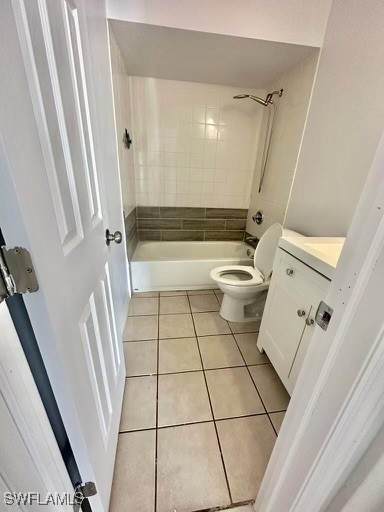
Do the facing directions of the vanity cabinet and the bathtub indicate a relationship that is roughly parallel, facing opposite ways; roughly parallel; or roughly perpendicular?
roughly perpendicular

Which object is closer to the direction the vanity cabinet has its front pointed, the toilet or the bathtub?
the bathtub

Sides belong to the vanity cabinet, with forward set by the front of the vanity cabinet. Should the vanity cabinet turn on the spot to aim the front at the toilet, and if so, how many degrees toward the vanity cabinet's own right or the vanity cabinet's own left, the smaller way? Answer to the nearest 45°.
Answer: approximately 90° to the vanity cabinet's own right

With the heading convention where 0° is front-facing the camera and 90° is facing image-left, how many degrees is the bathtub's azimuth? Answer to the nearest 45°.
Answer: approximately 0°

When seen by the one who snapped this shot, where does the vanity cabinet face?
facing the viewer and to the left of the viewer

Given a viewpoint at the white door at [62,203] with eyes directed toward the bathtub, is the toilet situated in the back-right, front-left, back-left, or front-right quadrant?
front-right

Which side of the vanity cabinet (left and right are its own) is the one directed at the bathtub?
right

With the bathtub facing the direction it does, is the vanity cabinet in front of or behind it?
in front

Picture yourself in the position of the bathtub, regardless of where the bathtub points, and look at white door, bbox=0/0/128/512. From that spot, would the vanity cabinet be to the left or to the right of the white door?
left

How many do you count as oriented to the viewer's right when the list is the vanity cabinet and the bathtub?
0

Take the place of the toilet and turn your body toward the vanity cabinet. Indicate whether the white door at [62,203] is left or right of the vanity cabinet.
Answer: right

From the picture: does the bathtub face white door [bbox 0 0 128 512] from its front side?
yes
